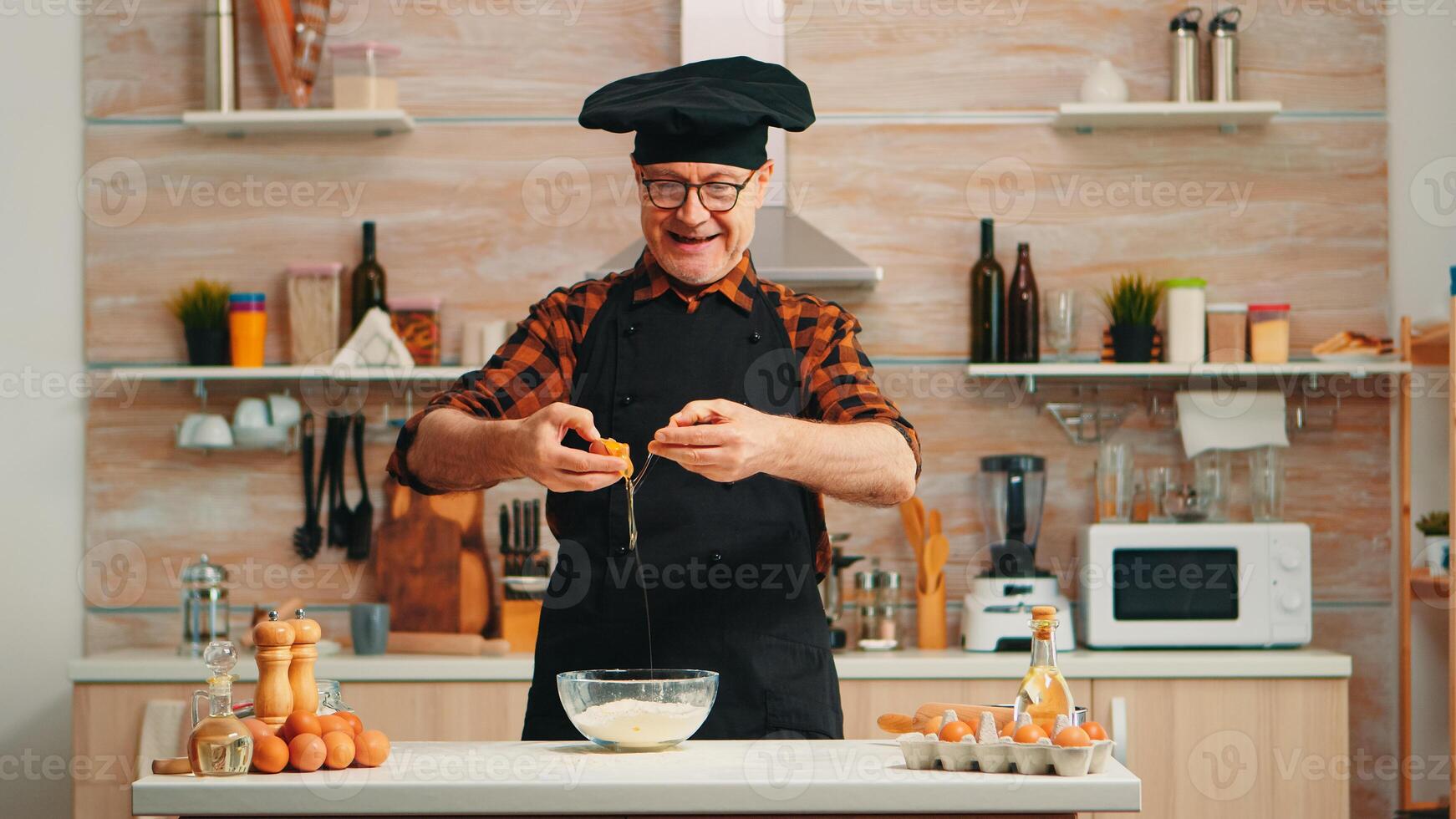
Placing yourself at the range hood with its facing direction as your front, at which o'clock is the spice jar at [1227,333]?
The spice jar is roughly at 9 o'clock from the range hood.

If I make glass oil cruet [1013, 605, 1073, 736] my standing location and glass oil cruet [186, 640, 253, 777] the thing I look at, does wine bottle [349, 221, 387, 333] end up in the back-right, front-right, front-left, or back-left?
front-right

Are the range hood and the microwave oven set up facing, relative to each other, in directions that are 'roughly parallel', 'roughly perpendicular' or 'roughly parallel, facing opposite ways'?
roughly parallel

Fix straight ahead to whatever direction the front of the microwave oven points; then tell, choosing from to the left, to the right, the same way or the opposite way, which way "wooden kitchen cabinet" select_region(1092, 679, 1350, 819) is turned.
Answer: the same way

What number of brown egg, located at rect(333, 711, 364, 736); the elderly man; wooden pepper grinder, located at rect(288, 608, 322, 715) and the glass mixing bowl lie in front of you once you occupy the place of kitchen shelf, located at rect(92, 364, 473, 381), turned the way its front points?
4

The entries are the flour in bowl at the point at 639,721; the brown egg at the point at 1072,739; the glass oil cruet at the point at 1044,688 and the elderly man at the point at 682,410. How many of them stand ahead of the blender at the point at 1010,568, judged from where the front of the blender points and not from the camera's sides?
4

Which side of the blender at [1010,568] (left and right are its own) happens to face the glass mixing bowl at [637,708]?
front

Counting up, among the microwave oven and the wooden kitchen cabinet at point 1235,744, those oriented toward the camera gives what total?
2

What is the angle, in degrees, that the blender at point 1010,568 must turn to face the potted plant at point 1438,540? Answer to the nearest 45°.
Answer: approximately 90° to its left

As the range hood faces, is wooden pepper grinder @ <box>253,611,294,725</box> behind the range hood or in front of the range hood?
in front

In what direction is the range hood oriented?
toward the camera

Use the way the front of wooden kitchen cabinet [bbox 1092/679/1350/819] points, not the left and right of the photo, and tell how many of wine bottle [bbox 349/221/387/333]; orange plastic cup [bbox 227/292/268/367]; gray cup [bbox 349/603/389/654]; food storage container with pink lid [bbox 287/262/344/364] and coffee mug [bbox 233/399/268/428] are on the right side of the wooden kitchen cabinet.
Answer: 5

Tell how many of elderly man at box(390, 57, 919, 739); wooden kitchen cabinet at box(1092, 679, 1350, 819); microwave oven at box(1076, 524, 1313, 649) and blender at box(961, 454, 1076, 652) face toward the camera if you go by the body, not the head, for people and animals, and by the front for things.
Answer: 4

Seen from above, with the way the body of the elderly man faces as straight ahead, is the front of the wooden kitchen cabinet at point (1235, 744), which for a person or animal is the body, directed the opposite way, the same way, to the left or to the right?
the same way

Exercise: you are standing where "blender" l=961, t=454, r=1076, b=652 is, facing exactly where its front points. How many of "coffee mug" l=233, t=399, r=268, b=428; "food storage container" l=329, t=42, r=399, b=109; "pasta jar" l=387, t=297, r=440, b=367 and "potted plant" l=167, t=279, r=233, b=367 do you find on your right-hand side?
4

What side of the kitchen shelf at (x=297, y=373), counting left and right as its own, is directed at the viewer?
front

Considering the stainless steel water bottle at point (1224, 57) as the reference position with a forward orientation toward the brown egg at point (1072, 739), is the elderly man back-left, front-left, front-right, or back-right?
front-right

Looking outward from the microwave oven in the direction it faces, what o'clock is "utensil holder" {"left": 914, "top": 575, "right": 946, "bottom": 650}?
The utensil holder is roughly at 3 o'clock from the microwave oven.

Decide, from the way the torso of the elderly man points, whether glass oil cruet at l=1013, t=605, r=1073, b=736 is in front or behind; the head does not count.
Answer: in front

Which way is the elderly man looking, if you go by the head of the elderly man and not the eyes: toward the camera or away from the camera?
toward the camera
